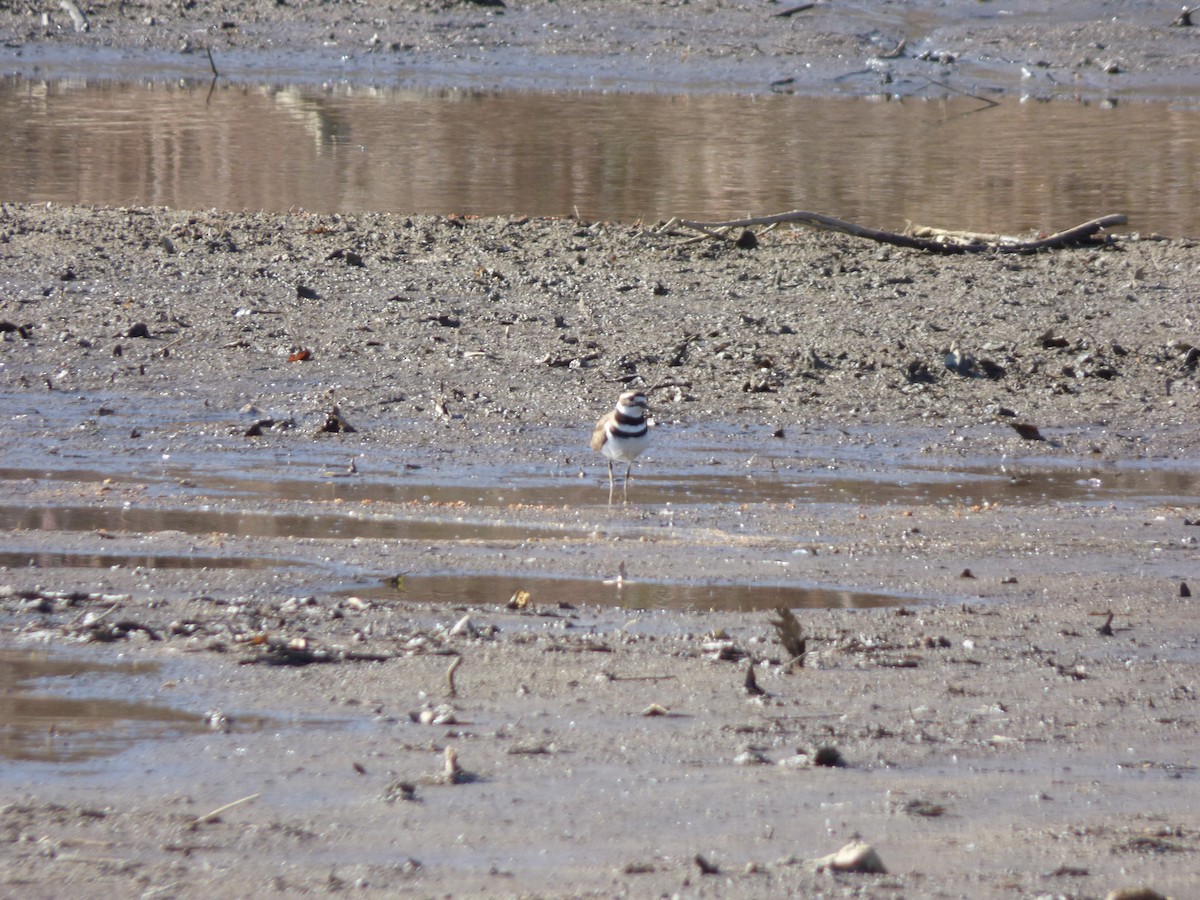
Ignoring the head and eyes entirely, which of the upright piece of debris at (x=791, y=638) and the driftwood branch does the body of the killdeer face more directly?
the upright piece of debris

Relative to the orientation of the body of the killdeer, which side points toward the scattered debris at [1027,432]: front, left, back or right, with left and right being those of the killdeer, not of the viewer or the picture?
left

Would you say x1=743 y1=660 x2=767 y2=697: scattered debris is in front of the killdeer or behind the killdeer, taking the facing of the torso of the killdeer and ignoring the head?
in front

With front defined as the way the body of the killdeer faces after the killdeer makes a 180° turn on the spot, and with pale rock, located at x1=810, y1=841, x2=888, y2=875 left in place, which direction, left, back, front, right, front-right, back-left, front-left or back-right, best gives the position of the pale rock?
back-left

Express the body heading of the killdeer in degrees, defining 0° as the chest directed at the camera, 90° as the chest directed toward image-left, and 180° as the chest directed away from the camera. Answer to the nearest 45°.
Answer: approximately 315°

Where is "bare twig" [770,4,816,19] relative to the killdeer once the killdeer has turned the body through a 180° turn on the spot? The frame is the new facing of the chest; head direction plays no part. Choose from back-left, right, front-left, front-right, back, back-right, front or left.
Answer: front-right

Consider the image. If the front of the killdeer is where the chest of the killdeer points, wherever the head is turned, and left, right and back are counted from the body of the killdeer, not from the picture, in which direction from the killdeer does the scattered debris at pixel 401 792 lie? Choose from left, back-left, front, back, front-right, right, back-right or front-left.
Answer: front-right

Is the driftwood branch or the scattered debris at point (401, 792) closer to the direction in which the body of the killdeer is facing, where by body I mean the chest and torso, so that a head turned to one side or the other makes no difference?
the scattered debris

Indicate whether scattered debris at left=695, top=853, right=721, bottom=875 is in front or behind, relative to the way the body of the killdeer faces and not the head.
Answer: in front

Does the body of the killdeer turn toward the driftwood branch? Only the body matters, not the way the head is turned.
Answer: no

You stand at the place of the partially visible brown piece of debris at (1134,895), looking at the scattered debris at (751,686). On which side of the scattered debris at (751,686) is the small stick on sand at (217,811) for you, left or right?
left

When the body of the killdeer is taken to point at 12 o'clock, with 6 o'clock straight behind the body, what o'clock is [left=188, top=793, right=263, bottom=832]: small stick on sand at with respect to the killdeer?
The small stick on sand is roughly at 2 o'clock from the killdeer.
